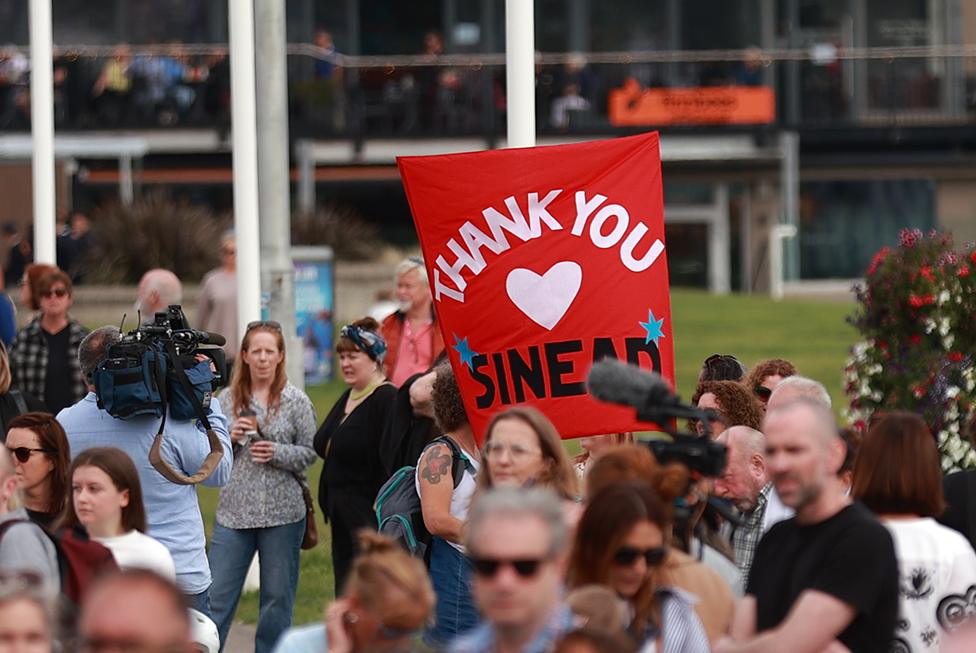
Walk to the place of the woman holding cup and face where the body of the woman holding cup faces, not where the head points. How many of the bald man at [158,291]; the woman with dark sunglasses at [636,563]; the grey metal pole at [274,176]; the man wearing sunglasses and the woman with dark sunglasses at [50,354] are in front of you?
2

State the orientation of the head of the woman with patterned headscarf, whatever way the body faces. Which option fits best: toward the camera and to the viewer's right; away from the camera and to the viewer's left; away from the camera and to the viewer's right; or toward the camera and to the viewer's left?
toward the camera and to the viewer's left

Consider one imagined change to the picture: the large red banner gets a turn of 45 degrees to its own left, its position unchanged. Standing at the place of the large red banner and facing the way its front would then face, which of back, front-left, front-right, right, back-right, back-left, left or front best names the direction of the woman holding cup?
back

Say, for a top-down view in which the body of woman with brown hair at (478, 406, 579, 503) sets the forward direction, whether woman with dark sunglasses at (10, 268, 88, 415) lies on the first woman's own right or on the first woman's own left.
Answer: on the first woman's own right

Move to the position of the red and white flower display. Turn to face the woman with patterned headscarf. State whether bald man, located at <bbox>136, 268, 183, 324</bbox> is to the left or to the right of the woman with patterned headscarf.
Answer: right

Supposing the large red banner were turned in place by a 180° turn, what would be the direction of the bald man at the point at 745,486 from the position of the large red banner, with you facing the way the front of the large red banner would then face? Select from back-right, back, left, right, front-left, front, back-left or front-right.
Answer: back-right

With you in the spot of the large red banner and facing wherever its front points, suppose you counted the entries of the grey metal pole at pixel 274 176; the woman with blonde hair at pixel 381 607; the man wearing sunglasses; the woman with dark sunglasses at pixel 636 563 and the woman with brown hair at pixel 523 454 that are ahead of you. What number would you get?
4

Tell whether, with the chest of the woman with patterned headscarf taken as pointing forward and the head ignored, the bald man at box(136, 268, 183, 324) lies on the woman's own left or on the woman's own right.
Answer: on the woman's own right
